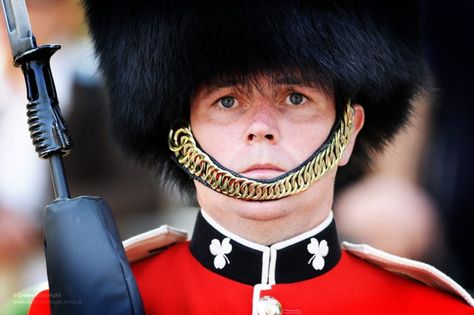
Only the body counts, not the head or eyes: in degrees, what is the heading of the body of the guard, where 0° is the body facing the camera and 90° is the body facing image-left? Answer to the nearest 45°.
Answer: approximately 0°
